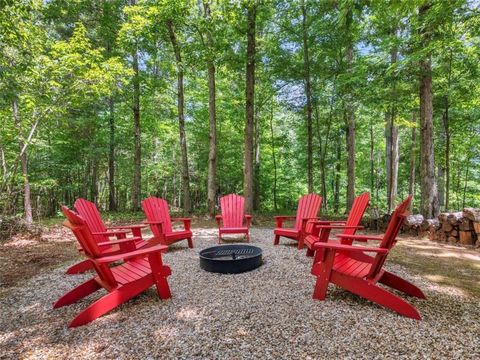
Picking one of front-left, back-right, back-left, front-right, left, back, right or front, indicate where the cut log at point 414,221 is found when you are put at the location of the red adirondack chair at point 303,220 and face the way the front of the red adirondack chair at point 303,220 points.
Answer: back

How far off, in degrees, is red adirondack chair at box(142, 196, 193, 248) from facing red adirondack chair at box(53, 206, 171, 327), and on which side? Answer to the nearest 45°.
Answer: approximately 45° to its right

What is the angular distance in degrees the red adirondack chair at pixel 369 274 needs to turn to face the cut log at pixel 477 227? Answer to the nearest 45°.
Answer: approximately 135° to its right

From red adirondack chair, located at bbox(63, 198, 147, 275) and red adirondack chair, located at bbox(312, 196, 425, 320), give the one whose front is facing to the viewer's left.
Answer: red adirondack chair, located at bbox(312, 196, 425, 320)

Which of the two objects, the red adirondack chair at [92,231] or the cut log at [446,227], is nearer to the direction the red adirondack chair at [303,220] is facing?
the red adirondack chair

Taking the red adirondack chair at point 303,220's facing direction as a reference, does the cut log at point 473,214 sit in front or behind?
behind

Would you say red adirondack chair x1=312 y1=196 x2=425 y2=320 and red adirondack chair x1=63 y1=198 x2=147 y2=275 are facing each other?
yes

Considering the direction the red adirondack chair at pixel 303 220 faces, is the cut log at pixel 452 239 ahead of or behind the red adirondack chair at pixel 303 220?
behind

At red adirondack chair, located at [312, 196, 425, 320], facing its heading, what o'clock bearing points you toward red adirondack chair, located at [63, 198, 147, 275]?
red adirondack chair, located at [63, 198, 147, 275] is roughly at 12 o'clock from red adirondack chair, located at [312, 196, 425, 320].

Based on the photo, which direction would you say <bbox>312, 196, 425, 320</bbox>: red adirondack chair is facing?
to the viewer's left
